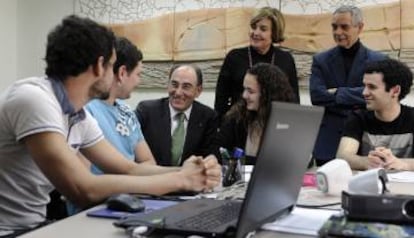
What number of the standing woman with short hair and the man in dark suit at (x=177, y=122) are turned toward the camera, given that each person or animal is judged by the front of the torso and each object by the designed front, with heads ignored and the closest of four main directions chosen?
2

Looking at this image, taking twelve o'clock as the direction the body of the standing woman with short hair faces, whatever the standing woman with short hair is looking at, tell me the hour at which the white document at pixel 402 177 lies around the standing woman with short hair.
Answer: The white document is roughly at 11 o'clock from the standing woman with short hair.

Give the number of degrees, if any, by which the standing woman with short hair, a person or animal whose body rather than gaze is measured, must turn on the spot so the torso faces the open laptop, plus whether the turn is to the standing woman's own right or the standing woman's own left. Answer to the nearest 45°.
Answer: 0° — they already face it

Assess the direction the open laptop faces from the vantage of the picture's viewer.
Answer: facing to the left of the viewer

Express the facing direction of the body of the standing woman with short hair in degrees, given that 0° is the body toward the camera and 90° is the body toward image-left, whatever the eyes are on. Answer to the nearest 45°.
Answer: approximately 0°

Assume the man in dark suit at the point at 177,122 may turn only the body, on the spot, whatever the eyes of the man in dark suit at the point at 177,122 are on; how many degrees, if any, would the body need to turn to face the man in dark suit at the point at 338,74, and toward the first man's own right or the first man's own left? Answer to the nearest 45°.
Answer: approximately 90° to the first man's own left

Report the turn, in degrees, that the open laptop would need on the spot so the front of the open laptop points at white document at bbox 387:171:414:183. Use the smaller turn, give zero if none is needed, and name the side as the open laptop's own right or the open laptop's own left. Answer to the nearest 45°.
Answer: approximately 135° to the open laptop's own right

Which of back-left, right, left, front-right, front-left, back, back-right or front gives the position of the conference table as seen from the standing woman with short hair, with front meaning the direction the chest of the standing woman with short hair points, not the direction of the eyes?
front

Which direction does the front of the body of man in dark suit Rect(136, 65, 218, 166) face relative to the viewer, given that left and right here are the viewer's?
facing the viewer

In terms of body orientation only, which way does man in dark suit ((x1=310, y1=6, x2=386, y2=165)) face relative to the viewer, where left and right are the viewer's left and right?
facing the viewer and to the left of the viewer

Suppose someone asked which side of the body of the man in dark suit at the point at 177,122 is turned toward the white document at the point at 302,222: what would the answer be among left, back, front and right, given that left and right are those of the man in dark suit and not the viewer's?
front

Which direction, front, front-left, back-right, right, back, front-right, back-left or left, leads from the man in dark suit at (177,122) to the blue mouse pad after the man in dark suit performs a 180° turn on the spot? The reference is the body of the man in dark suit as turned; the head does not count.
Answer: back

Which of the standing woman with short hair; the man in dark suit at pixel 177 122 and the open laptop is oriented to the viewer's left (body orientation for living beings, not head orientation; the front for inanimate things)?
the open laptop
